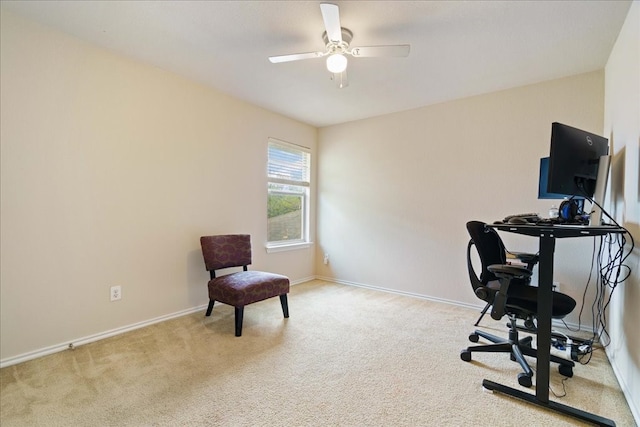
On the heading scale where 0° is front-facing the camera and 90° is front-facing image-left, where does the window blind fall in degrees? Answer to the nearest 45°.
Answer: approximately 315°

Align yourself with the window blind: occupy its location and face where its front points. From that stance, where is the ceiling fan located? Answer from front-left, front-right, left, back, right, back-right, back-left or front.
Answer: front-right

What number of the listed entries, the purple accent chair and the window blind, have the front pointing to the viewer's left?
0

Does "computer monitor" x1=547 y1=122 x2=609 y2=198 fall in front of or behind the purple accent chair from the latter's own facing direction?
in front

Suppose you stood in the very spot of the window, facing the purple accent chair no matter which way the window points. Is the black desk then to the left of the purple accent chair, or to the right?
left

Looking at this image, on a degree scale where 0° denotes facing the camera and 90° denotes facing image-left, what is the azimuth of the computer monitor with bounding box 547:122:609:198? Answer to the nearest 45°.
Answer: approximately 135°

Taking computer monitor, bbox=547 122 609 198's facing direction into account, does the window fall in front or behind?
in front

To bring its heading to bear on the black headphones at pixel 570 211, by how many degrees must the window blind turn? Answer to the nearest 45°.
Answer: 0° — it already faces it

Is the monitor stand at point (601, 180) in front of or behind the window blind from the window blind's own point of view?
in front

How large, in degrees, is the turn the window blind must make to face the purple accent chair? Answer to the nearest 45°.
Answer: approximately 45° to its right

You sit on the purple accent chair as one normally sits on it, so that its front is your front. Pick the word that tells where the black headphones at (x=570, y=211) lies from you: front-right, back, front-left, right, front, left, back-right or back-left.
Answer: front

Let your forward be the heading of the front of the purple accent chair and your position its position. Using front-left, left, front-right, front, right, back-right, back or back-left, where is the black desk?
front

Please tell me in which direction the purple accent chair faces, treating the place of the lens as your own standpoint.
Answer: facing the viewer and to the right of the viewer
